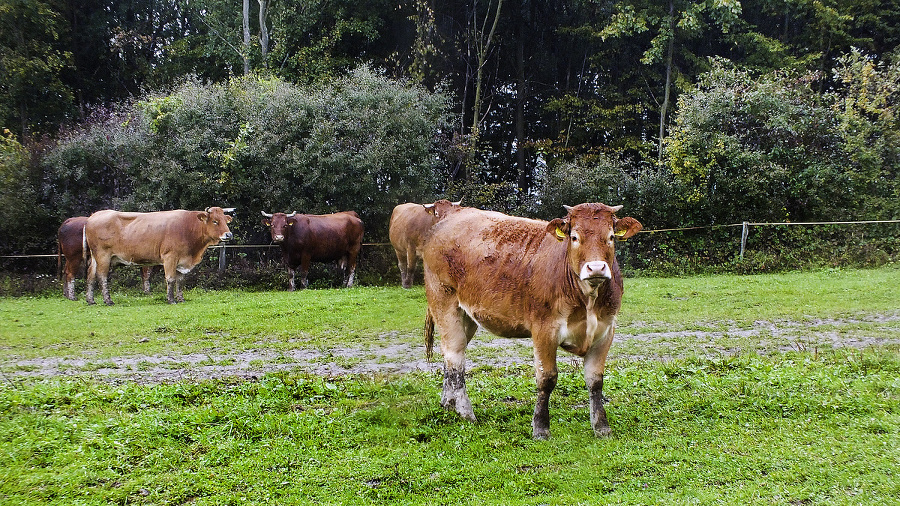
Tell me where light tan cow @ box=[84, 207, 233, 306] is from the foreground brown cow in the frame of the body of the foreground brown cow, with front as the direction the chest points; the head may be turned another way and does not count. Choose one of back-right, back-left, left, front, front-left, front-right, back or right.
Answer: back

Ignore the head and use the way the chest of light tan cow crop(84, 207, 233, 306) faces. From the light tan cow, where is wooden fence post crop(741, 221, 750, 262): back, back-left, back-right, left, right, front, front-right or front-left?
front

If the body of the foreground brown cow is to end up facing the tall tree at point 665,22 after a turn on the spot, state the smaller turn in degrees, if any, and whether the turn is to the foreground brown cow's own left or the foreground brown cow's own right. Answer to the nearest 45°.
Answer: approximately 135° to the foreground brown cow's own left

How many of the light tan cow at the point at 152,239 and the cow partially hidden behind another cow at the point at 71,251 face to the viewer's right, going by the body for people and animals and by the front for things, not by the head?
2

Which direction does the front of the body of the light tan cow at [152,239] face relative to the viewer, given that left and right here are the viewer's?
facing to the right of the viewer

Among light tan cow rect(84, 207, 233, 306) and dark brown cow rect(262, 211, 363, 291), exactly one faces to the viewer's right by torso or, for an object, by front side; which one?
the light tan cow

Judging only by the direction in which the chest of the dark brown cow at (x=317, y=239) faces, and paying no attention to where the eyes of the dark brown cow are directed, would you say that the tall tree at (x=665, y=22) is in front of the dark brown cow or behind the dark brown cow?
behind

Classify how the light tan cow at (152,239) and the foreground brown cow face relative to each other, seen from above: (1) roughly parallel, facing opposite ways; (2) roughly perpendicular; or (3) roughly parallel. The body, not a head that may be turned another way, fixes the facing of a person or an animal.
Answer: roughly perpendicular

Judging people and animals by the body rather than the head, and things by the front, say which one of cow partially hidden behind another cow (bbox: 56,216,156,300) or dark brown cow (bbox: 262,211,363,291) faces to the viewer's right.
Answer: the cow partially hidden behind another cow

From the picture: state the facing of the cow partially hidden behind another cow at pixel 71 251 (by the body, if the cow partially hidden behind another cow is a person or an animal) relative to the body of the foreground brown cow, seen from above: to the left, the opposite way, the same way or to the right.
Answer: to the left

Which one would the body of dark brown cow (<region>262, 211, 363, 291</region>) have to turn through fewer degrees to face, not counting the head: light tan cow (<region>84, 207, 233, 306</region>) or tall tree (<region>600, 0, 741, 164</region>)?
the light tan cow

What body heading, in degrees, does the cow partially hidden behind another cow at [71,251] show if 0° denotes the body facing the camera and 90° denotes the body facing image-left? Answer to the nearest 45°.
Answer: approximately 270°

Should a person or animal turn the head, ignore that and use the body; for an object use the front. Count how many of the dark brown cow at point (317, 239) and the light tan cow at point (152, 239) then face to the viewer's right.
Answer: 1

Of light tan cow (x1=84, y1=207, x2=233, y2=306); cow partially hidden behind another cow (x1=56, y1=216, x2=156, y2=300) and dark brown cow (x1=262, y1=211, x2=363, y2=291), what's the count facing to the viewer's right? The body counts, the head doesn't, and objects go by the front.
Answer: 2

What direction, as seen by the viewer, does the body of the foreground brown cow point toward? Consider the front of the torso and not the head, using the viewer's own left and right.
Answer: facing the viewer and to the right of the viewer

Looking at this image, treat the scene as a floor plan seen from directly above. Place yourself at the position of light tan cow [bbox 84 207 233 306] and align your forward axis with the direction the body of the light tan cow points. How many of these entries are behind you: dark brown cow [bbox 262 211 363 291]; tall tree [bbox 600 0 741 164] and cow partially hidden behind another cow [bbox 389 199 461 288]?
0

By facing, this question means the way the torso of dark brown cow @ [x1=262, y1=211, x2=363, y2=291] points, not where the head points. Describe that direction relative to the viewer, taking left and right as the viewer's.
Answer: facing the viewer and to the left of the viewer
